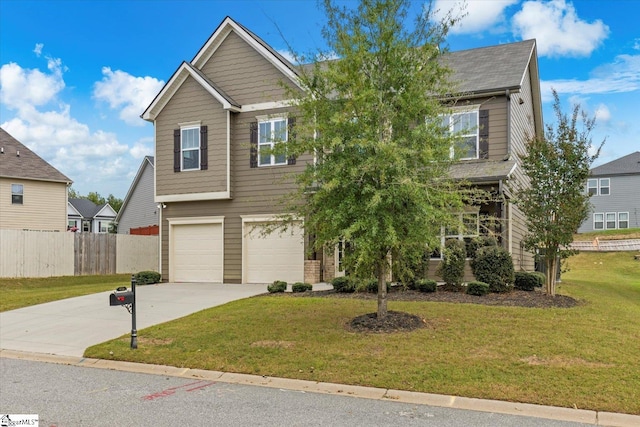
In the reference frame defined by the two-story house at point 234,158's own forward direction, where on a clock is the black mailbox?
The black mailbox is roughly at 12 o'clock from the two-story house.

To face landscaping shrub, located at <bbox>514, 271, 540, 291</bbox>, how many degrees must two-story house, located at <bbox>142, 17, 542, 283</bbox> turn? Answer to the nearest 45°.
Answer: approximately 45° to its left

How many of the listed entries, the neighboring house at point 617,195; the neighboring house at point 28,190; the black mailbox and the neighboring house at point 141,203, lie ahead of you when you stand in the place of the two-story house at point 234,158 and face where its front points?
1

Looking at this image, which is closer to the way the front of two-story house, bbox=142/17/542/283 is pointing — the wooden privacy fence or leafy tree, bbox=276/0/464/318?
the leafy tree

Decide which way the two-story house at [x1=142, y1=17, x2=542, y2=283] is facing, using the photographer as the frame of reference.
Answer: facing the viewer

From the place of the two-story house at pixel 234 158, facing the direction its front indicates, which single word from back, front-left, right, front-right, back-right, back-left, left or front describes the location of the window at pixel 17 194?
back-right

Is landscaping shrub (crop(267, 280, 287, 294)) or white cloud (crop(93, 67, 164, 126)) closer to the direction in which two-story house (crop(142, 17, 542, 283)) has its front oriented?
the landscaping shrub

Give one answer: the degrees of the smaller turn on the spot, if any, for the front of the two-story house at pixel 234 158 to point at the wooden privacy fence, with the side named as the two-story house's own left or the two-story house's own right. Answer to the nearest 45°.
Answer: approximately 135° to the two-story house's own right

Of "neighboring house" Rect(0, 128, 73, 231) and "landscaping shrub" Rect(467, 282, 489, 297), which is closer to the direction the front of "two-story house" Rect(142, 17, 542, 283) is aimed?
the landscaping shrub

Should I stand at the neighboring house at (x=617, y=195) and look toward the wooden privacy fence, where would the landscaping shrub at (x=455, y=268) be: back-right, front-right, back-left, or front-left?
front-left
